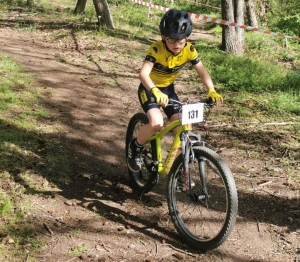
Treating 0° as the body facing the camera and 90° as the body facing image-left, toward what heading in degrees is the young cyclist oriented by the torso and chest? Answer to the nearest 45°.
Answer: approximately 315°

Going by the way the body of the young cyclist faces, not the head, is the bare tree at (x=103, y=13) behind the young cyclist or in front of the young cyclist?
behind

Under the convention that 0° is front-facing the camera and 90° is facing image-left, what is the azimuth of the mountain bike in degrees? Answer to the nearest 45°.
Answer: approximately 315°

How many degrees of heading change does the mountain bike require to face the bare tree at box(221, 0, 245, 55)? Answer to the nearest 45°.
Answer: approximately 135° to its left
